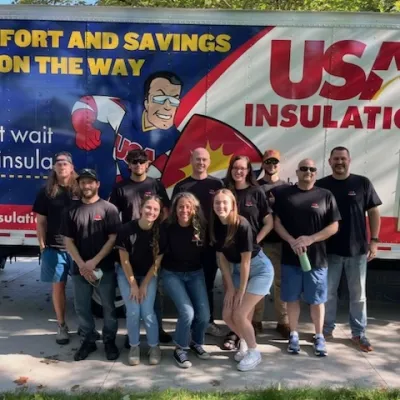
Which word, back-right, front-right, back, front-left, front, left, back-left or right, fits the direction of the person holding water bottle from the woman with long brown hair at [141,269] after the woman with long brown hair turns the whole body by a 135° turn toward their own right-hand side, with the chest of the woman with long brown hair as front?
back-right

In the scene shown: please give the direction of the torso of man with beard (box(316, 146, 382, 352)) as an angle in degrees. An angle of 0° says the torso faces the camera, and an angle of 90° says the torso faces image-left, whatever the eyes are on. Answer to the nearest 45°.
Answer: approximately 0°

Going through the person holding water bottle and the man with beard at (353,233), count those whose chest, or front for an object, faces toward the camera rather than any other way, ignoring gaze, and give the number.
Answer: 2

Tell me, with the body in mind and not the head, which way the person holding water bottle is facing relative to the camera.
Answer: toward the camera

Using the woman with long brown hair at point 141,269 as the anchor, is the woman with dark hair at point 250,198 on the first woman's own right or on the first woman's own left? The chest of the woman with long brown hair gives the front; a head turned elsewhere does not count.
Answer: on the first woman's own left

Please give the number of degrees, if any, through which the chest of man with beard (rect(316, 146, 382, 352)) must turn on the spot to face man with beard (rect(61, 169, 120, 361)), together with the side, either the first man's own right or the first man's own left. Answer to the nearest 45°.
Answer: approximately 45° to the first man's own right

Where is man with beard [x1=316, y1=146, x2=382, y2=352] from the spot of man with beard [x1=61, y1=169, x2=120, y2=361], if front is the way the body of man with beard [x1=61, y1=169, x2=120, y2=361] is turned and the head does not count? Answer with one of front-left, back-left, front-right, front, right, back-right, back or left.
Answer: left

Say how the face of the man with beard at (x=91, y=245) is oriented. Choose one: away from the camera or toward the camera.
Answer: toward the camera

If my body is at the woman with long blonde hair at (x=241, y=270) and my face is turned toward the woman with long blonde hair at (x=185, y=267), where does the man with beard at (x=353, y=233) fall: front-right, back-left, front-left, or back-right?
back-right

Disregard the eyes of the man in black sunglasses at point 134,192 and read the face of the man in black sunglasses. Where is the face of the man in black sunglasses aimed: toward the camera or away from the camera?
toward the camera

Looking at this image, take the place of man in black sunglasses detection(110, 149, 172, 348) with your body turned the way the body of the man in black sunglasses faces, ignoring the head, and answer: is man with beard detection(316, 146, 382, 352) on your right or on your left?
on your left

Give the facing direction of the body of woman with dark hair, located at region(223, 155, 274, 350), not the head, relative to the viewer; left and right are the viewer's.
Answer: facing the viewer and to the left of the viewer

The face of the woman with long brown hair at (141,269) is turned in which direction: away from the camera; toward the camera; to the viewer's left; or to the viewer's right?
toward the camera

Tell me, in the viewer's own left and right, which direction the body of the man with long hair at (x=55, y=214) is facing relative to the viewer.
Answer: facing the viewer

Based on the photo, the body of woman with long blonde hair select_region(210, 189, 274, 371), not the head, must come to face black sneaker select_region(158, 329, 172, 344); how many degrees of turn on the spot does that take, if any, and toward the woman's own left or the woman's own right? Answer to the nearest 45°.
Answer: approximately 90° to the woman's own right
